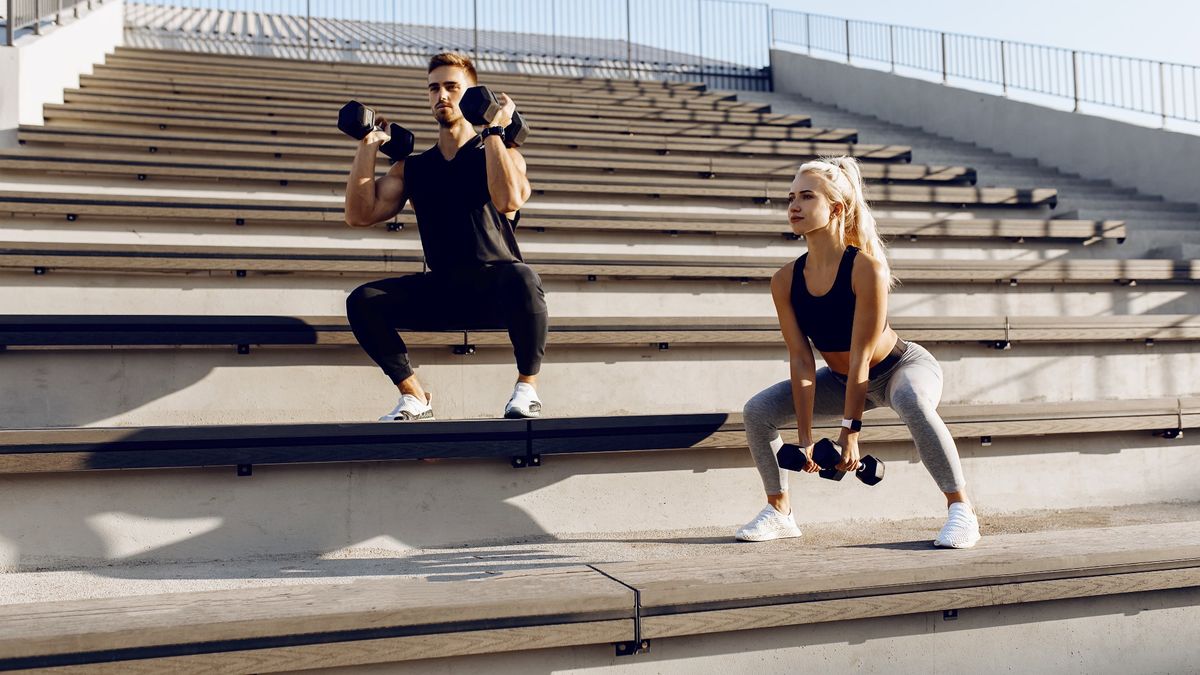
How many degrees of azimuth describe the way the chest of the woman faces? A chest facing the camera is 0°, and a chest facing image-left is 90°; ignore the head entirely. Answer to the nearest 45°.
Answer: approximately 45°

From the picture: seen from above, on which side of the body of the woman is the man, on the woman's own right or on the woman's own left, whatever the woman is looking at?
on the woman's own right

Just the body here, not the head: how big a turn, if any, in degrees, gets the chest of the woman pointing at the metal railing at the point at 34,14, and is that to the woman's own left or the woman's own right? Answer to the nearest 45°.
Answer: approximately 90° to the woman's own right

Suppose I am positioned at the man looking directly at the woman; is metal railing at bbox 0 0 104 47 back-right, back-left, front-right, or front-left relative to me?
back-left

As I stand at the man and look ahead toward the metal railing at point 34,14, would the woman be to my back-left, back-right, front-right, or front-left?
back-right
